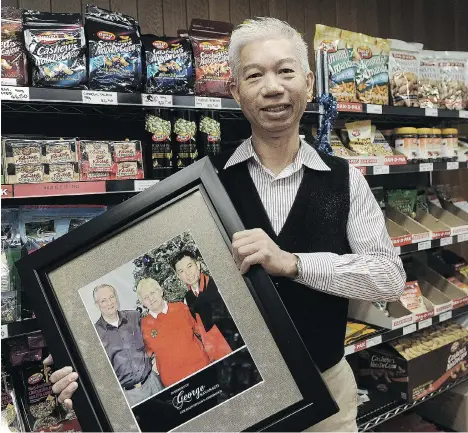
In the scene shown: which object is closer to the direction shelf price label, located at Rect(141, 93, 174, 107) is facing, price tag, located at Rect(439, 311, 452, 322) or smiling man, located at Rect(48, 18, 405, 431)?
the smiling man

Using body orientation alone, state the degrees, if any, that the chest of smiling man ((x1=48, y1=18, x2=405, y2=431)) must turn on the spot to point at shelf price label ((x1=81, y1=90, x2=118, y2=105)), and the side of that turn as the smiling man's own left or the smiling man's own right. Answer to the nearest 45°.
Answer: approximately 135° to the smiling man's own right

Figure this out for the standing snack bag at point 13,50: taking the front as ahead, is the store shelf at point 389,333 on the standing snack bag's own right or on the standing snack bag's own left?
on the standing snack bag's own left

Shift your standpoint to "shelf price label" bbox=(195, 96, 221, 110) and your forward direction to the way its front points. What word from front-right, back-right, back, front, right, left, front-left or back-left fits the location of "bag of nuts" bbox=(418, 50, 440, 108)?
back-left
